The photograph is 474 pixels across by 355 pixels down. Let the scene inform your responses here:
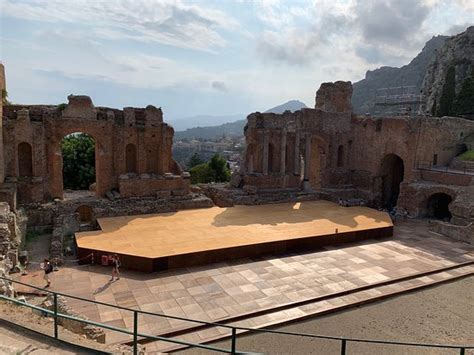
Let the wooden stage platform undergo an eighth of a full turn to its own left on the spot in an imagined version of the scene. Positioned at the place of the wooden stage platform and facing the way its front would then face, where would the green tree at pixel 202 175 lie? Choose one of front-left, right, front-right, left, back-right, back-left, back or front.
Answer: left

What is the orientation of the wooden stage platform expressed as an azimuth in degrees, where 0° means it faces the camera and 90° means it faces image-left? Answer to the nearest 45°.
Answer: approximately 315°

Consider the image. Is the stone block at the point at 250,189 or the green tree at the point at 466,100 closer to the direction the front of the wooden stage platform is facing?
the green tree

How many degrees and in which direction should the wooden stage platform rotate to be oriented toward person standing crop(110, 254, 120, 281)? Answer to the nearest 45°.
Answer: approximately 90° to its right

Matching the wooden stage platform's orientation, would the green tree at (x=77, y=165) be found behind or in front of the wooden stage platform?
behind

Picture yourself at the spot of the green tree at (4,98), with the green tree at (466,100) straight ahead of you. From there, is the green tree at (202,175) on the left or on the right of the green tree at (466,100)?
left

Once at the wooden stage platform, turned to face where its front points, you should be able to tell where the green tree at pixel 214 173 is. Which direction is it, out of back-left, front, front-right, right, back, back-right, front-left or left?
back-left

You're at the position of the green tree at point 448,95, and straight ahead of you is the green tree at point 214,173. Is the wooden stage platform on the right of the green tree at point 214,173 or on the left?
left

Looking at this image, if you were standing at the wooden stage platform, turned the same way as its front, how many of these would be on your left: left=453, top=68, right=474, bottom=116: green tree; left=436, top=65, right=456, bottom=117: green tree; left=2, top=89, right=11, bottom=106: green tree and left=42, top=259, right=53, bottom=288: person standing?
2

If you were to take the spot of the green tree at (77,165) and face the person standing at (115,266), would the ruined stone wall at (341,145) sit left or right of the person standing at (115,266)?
left
